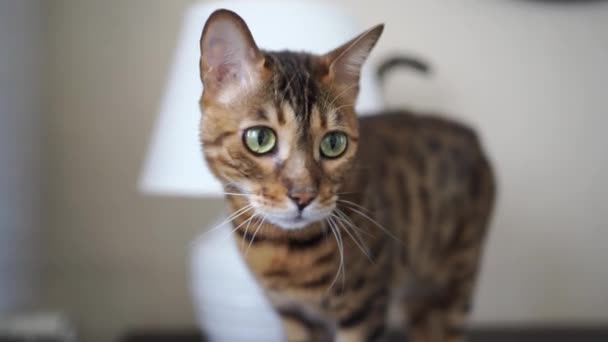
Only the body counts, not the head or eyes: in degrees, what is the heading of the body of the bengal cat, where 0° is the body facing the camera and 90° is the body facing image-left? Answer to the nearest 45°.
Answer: approximately 45°
